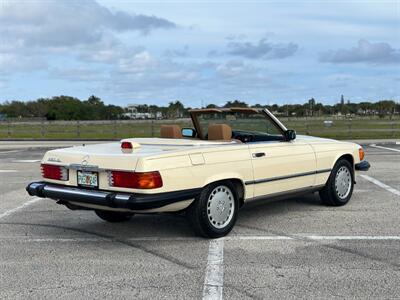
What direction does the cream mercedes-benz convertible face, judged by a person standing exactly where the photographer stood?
facing away from the viewer and to the right of the viewer

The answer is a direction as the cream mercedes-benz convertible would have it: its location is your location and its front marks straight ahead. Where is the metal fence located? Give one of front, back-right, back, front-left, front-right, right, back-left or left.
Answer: front-left
